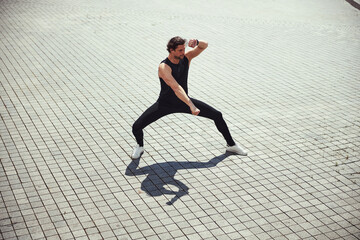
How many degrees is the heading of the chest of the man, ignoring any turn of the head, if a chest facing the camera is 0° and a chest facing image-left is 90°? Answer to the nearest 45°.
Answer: approximately 315°
